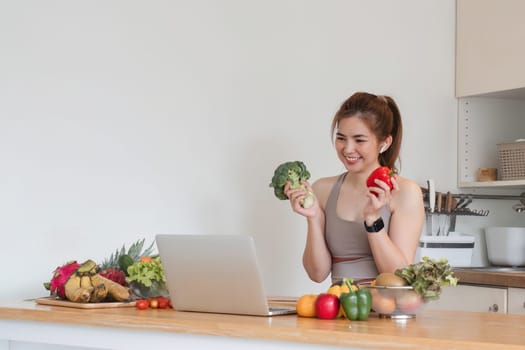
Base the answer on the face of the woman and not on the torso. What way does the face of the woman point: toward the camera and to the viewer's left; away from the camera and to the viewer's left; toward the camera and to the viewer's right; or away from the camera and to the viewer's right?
toward the camera and to the viewer's left

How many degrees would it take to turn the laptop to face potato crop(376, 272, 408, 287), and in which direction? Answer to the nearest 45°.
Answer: approximately 45° to its right

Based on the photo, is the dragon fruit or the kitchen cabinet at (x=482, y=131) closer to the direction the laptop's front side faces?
the kitchen cabinet

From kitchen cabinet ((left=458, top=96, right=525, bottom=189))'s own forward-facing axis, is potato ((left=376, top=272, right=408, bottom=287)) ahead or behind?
ahead

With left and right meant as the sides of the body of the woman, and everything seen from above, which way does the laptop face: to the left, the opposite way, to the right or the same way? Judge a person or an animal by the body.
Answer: the opposite way

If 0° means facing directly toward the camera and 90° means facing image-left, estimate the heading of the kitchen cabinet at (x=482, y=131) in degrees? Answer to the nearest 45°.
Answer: approximately 0°

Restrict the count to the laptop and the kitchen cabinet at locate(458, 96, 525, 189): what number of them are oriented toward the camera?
1

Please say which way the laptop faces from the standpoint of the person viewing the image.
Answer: facing away from the viewer and to the right of the viewer

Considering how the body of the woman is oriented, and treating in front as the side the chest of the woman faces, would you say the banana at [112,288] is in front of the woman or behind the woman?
in front
